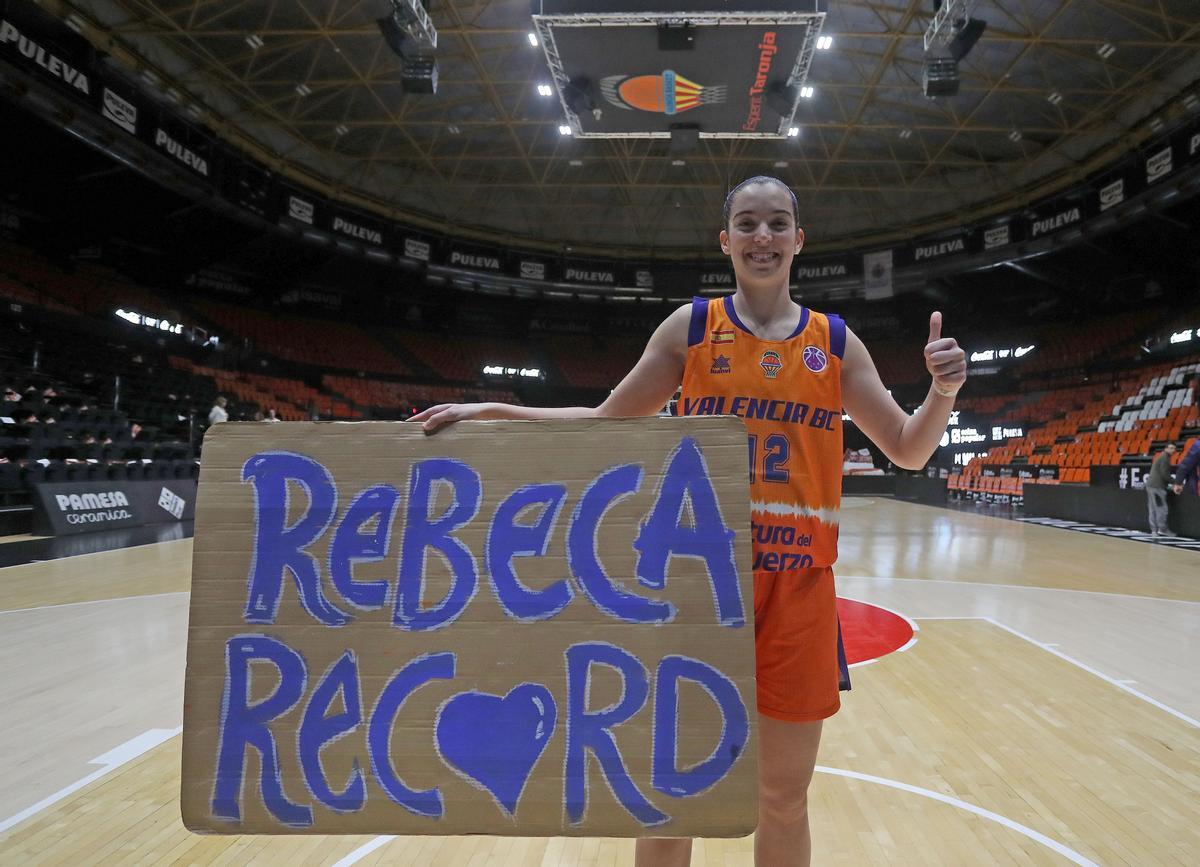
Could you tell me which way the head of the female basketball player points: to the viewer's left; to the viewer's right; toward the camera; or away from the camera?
toward the camera

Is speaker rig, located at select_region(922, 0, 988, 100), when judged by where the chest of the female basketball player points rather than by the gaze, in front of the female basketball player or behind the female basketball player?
behind

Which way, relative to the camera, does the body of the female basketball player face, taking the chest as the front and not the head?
toward the camera

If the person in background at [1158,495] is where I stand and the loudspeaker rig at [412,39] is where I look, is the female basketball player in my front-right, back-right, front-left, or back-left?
front-left

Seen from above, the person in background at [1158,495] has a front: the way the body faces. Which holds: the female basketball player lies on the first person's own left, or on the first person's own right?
on the first person's own right

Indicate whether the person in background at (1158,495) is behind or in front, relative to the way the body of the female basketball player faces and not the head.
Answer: behind
